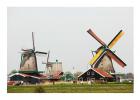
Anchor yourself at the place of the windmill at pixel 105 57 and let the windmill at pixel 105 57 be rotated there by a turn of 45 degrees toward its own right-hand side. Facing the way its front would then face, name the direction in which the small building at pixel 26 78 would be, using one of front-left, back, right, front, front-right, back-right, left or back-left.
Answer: front-right

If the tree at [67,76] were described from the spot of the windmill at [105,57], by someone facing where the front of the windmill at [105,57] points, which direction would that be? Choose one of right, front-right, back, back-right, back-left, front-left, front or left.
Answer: right

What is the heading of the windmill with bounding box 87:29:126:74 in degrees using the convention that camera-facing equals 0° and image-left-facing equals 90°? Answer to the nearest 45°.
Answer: approximately 0°

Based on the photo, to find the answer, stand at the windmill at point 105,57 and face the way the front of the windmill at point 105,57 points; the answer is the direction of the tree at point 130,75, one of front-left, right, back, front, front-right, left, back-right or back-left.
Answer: left
